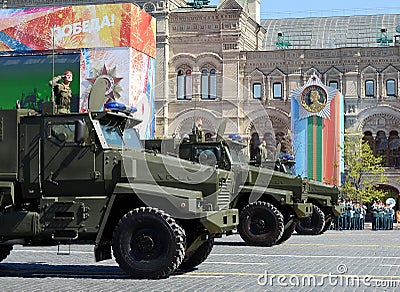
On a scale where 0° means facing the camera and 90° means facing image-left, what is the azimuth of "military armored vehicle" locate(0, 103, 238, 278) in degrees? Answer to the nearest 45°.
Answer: approximately 315°

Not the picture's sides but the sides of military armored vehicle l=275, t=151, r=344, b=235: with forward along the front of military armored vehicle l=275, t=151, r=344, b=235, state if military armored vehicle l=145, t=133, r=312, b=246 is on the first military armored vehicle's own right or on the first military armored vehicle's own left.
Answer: on the first military armored vehicle's own right

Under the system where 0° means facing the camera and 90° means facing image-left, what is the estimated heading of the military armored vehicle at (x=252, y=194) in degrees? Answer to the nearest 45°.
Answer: approximately 315°

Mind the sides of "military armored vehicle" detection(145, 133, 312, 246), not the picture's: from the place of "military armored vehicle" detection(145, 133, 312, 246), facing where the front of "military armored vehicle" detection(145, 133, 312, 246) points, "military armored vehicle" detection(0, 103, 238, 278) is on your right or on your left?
on your right

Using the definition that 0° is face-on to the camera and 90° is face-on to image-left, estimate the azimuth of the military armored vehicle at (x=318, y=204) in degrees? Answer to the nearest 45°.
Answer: approximately 315°
